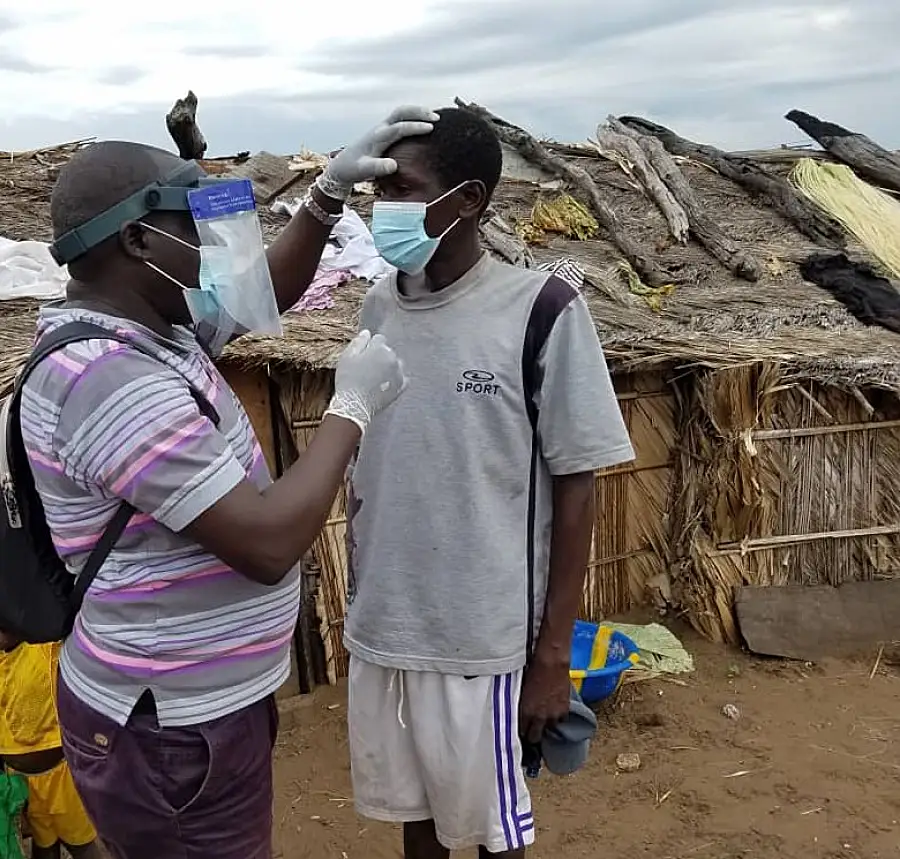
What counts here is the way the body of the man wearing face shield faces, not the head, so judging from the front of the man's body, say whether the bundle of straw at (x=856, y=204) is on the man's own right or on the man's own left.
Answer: on the man's own left

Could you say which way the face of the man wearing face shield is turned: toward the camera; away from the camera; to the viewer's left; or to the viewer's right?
to the viewer's right

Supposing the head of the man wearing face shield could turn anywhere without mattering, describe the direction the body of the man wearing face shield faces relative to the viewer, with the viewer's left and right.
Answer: facing to the right of the viewer

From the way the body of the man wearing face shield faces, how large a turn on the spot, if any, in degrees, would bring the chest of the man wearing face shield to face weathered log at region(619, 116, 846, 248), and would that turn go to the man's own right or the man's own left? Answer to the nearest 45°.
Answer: approximately 45° to the man's own left

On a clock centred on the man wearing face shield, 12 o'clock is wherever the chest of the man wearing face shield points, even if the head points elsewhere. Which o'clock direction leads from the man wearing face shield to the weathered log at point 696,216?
The weathered log is roughly at 10 o'clock from the man wearing face shield.

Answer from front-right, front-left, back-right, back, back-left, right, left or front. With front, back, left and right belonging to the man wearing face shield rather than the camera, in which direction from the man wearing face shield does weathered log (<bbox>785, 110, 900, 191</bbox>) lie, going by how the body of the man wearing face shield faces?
front-left

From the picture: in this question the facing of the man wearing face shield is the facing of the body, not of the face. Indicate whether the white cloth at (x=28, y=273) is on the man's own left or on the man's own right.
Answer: on the man's own left

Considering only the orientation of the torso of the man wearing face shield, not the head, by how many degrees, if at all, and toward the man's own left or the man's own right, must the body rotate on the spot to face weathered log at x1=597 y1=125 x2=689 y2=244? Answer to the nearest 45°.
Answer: approximately 45° to the man's own left

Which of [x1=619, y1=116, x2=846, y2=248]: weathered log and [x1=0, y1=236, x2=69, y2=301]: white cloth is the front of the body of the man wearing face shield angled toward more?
the weathered log

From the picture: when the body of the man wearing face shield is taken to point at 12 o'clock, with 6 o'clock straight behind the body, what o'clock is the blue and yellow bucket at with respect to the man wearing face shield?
The blue and yellow bucket is roughly at 10 o'clock from the man wearing face shield.

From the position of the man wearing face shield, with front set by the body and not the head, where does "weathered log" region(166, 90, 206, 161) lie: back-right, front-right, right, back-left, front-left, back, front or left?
left
